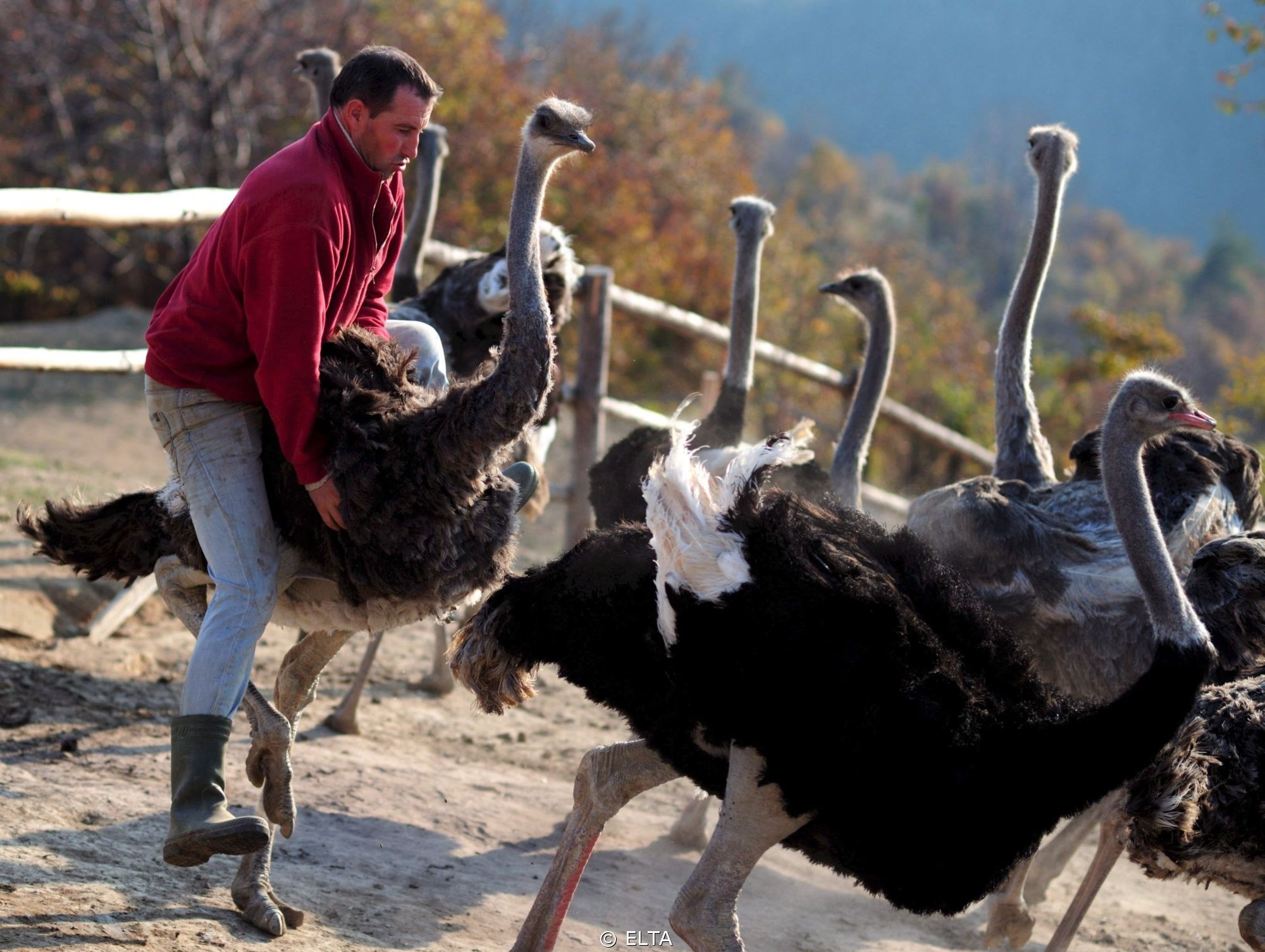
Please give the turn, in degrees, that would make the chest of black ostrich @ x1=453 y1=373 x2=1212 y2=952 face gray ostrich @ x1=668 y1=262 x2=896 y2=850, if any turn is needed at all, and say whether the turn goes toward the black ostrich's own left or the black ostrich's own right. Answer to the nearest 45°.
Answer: approximately 90° to the black ostrich's own left

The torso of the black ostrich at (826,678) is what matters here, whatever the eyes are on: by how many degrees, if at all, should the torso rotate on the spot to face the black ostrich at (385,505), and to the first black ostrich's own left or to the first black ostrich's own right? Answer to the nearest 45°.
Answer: approximately 180°

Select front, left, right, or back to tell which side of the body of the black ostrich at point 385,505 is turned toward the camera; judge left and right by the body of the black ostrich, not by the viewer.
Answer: right

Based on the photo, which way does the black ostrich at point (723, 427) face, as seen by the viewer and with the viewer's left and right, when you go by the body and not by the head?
facing to the right of the viewer

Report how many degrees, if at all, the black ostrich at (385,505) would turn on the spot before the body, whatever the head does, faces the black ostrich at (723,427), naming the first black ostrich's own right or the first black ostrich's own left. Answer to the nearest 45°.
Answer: approximately 45° to the first black ostrich's own left

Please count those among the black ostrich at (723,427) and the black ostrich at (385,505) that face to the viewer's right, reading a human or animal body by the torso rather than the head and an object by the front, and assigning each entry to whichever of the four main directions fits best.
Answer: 2

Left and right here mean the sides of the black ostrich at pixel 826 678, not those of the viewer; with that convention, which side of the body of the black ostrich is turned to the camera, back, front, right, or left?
right

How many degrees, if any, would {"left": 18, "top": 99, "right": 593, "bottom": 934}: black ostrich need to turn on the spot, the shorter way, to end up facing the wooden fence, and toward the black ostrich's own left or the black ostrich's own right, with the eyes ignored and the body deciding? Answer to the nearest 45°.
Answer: approximately 90° to the black ostrich's own left

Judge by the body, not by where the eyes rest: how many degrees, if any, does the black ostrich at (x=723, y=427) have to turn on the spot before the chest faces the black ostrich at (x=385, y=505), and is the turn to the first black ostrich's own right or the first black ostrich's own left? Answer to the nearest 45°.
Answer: approximately 90° to the first black ostrich's own right
